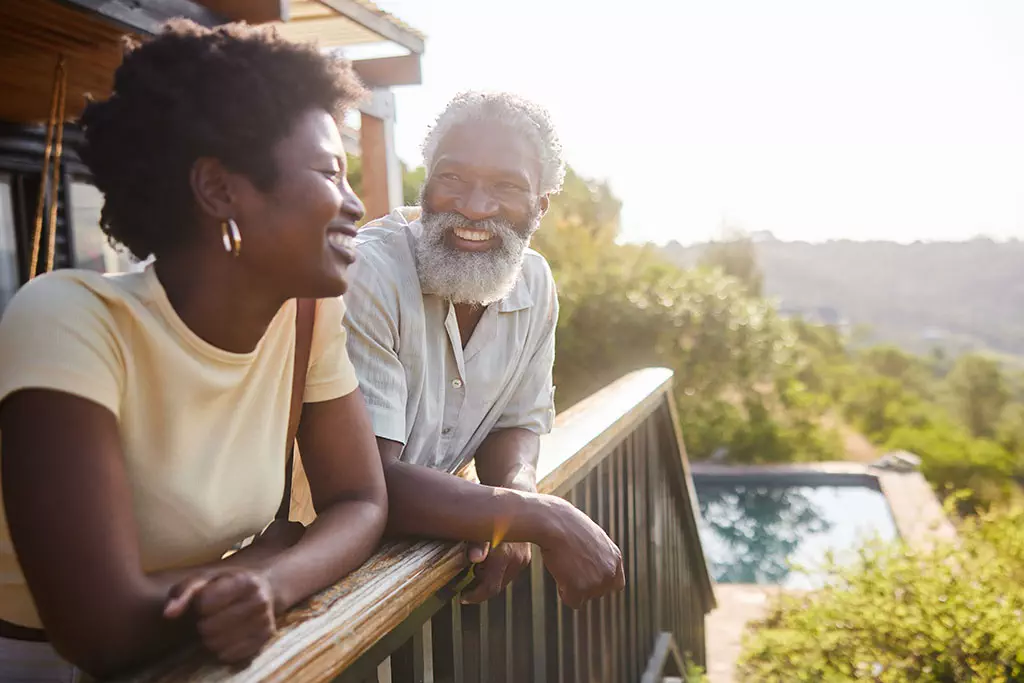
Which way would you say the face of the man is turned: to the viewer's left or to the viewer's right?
to the viewer's left

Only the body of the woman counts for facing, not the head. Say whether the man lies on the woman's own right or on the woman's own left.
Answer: on the woman's own left

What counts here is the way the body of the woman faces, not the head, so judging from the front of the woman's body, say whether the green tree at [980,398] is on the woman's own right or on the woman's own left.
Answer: on the woman's own left

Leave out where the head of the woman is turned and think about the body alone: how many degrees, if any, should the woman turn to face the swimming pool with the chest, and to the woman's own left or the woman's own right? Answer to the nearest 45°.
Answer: approximately 90° to the woman's own left

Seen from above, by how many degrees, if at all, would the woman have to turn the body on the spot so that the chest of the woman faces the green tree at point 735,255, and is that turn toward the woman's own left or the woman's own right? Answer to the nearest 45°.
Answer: approximately 90° to the woman's own left

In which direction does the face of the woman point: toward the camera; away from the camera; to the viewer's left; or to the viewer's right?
to the viewer's right

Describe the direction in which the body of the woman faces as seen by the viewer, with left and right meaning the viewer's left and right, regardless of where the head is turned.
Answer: facing the viewer and to the right of the viewer
